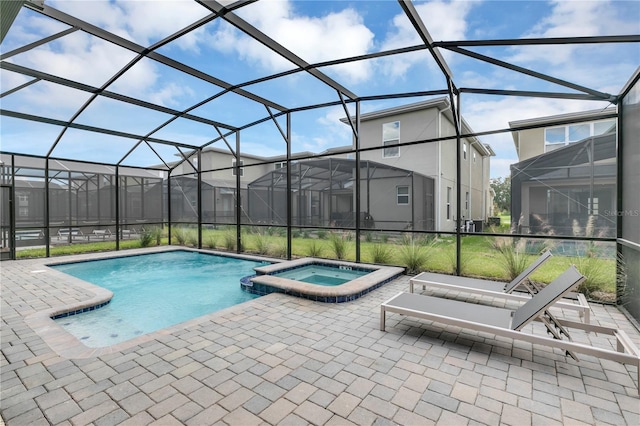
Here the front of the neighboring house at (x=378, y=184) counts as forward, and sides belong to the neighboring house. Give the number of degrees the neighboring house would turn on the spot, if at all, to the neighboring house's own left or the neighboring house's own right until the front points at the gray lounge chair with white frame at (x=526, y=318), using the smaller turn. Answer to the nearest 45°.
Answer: approximately 135° to the neighboring house's own right

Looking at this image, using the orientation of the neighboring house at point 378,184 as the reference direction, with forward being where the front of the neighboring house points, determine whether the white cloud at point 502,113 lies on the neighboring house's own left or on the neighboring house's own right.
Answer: on the neighboring house's own right

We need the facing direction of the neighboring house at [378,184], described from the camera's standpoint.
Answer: facing away from the viewer and to the right of the viewer

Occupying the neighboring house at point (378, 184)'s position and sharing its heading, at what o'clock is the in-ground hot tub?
The in-ground hot tub is roughly at 5 o'clock from the neighboring house.

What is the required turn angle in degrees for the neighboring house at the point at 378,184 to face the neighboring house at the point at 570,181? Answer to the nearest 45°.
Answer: approximately 90° to its right

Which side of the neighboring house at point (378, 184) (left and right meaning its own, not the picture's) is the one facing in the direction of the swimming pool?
back
